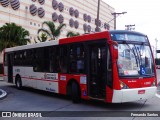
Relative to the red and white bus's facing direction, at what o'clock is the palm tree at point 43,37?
The palm tree is roughly at 7 o'clock from the red and white bus.

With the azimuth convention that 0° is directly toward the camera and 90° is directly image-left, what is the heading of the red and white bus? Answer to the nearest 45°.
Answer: approximately 315°

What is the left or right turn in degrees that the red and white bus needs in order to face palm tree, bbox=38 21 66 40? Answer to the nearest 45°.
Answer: approximately 135° to its left

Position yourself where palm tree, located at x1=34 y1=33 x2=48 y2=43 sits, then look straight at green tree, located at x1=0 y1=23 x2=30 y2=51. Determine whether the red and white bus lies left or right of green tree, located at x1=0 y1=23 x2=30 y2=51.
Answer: left

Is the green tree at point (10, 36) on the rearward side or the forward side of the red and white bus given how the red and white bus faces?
on the rearward side
